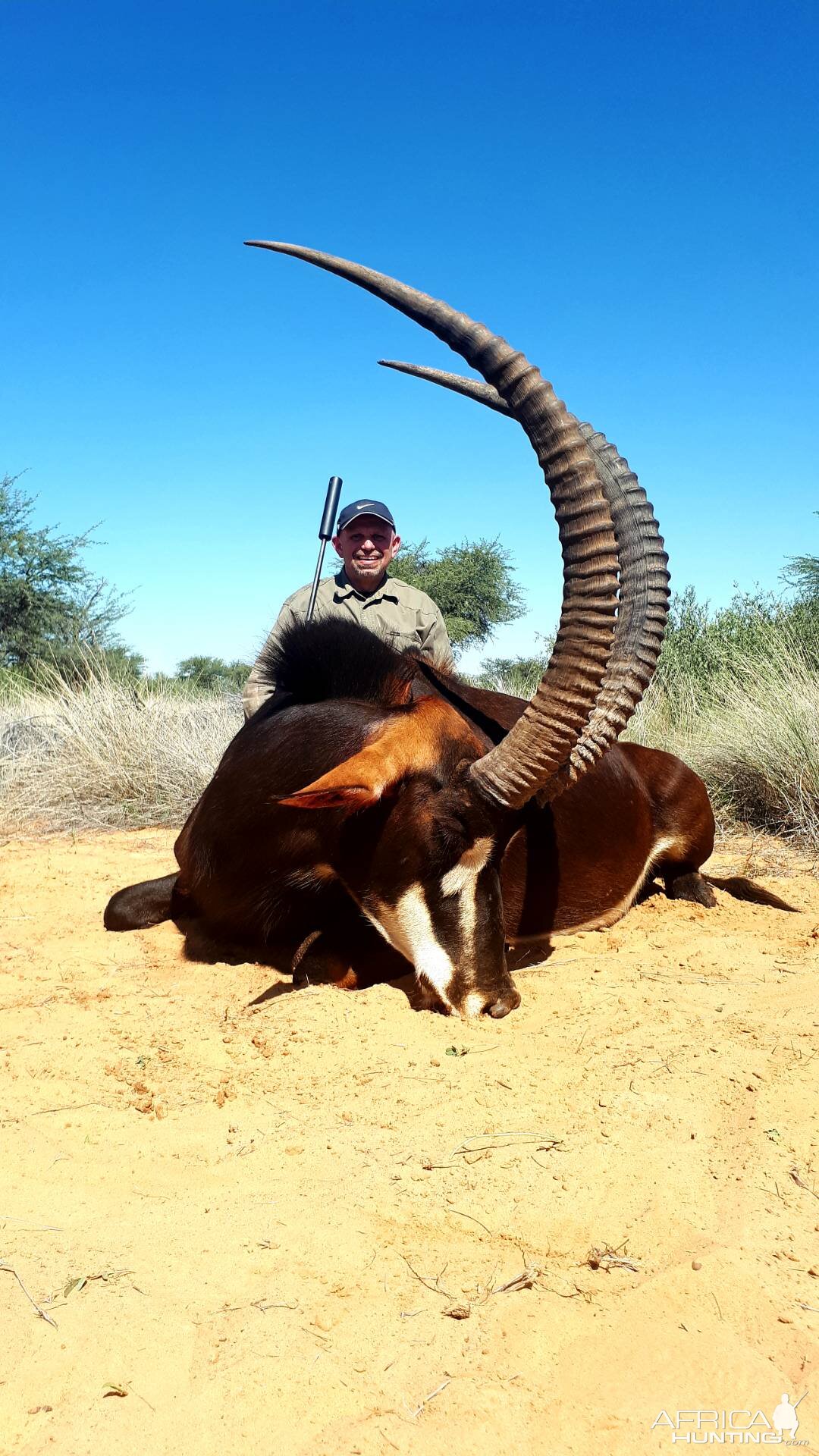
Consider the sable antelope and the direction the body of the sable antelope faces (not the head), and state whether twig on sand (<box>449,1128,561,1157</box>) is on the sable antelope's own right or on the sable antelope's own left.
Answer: on the sable antelope's own left

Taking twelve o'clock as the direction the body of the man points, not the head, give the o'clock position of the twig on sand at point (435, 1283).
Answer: The twig on sand is roughly at 12 o'clock from the man.

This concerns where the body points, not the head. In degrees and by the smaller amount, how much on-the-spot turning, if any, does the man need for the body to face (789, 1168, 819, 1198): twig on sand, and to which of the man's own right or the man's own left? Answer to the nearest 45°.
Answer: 0° — they already face it

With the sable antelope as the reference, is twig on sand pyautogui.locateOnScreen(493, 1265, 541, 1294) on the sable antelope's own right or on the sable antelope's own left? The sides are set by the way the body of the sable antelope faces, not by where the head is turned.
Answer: on the sable antelope's own left

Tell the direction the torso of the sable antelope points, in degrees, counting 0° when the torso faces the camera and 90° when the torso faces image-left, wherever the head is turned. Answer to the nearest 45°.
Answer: approximately 45°

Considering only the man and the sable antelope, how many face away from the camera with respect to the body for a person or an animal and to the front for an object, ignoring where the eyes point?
0

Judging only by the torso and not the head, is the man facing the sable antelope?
yes

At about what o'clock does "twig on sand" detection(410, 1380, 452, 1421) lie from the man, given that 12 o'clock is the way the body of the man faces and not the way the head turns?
The twig on sand is roughly at 12 o'clock from the man.

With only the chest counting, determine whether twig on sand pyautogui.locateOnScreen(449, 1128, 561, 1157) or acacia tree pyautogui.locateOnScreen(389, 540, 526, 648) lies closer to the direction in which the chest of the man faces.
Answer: the twig on sand

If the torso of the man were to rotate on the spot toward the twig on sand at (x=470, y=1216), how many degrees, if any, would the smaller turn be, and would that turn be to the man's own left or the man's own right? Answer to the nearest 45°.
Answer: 0° — they already face it

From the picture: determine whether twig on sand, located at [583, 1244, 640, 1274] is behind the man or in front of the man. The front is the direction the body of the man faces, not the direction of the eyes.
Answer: in front

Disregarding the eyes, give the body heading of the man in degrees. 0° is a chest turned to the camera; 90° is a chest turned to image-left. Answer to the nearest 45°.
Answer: approximately 0°
